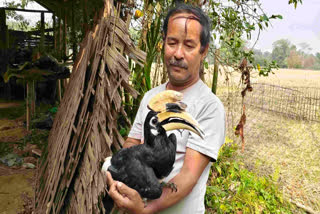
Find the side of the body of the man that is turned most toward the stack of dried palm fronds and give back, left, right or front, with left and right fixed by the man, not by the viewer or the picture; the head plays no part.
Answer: right

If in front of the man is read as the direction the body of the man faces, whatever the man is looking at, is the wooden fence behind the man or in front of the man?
behind

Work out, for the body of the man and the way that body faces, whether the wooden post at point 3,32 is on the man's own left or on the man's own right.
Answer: on the man's own right
